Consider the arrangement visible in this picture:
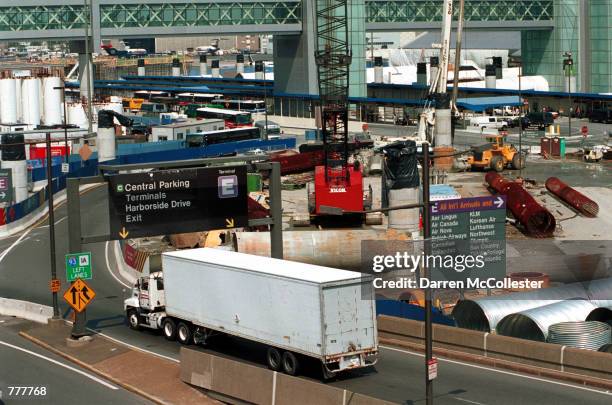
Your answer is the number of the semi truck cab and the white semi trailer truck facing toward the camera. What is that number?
0

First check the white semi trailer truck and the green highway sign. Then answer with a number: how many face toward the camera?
1

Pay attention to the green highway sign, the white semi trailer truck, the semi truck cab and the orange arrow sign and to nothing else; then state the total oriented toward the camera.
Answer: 2

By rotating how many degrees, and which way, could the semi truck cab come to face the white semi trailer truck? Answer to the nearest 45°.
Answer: approximately 180°

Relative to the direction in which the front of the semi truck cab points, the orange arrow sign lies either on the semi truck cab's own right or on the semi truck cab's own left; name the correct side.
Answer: on the semi truck cab's own left

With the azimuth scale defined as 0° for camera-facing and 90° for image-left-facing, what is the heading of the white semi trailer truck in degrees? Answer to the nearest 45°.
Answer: approximately 135°

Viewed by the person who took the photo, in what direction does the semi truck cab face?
facing away from the viewer and to the left of the viewer

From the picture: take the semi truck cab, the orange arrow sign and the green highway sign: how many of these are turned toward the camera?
2

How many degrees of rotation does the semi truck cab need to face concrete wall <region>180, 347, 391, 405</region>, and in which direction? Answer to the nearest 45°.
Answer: approximately 135° to its left

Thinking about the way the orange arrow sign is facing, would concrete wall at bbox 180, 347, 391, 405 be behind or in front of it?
in front

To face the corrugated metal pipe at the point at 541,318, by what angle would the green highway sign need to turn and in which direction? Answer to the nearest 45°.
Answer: approximately 45° to its left

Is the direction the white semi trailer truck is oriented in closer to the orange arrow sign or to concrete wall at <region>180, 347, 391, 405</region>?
the orange arrow sign

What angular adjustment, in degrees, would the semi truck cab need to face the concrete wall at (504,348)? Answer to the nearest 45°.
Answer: approximately 180°

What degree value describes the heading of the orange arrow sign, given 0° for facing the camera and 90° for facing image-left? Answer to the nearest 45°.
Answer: approximately 0°
